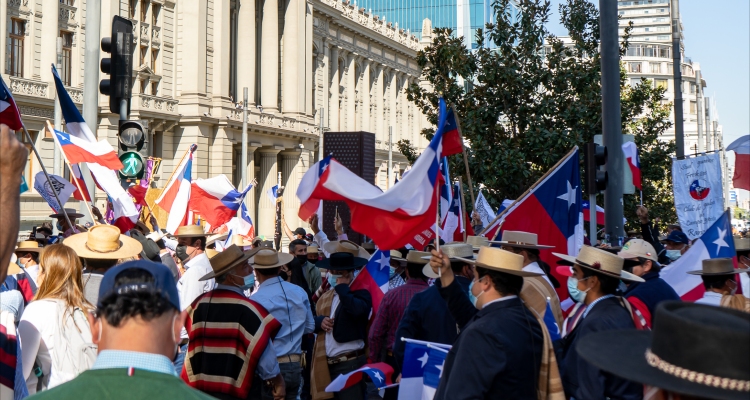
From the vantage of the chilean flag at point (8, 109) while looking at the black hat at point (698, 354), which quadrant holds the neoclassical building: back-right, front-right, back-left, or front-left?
back-left

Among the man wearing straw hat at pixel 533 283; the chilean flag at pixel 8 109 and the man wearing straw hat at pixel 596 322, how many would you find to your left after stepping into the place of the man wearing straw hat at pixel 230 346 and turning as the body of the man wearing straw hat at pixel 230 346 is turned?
1

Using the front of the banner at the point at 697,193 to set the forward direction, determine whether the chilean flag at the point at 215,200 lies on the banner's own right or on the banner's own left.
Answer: on the banner's own right

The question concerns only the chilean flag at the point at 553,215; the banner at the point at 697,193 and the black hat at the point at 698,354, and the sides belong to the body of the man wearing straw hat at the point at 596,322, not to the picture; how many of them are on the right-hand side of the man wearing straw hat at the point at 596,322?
2

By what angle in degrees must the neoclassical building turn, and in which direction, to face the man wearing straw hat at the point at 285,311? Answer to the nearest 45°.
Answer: approximately 45° to its right

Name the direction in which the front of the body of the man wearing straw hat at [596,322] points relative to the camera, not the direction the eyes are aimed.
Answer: to the viewer's left

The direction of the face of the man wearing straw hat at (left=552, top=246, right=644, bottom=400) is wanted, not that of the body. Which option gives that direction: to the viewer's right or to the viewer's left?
to the viewer's left

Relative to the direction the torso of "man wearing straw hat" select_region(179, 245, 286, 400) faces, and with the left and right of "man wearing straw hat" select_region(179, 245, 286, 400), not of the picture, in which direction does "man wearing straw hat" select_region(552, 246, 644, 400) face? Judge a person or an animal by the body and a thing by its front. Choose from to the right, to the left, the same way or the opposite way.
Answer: to the left

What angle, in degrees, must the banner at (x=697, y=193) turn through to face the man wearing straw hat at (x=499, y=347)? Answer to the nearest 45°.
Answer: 0° — it already faces them

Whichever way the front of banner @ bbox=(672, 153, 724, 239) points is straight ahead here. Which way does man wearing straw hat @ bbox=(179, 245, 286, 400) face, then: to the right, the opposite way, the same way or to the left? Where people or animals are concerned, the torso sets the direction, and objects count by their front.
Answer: the opposite way

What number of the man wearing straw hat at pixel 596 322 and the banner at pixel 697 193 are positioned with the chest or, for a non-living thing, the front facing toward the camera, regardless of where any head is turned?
1
